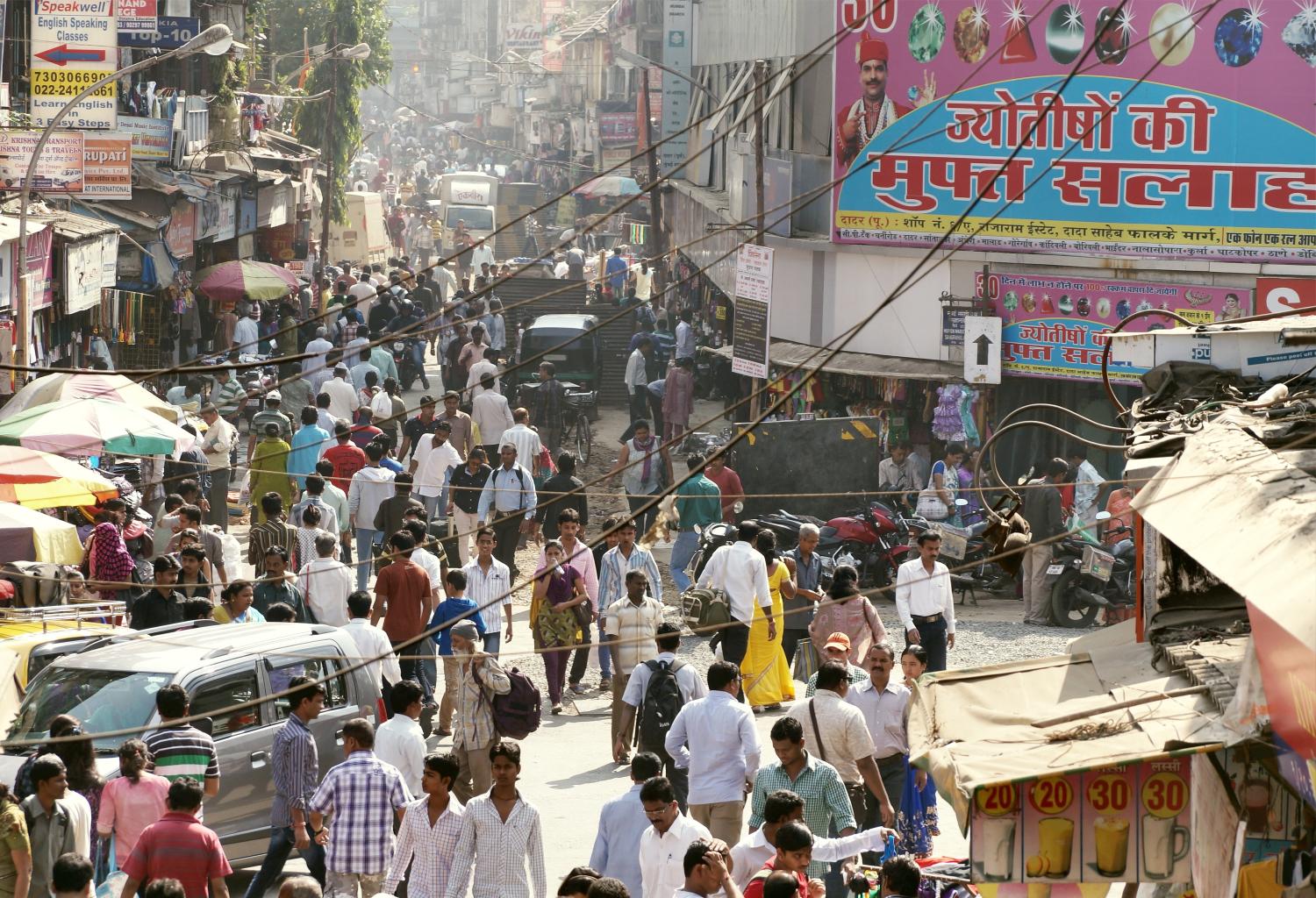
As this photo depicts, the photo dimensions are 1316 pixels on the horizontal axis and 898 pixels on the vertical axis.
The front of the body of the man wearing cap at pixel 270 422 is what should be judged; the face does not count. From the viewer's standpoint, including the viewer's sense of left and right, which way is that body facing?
facing away from the viewer

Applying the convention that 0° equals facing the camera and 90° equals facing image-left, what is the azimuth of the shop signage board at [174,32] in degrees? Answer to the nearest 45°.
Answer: approximately 0°

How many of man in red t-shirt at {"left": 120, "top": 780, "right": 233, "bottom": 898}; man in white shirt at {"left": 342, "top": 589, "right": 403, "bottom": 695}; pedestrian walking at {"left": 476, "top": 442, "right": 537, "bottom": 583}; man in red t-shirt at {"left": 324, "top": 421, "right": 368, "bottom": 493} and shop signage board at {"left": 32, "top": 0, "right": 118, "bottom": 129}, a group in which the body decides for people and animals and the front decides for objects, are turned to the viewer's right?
0

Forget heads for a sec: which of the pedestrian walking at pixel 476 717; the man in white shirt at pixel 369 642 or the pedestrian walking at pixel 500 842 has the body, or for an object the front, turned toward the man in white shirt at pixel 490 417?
the man in white shirt at pixel 369 642

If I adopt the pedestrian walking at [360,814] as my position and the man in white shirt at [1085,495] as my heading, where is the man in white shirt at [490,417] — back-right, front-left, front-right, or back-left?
front-left

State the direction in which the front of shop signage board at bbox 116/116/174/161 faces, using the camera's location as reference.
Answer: facing the viewer

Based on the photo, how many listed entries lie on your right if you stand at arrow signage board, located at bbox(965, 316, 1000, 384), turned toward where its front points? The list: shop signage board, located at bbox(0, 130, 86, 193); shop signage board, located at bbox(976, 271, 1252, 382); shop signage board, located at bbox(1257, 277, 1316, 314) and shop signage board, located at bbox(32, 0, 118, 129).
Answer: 2

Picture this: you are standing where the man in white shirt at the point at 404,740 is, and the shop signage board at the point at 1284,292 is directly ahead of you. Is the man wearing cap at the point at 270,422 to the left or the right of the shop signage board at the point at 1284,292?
left

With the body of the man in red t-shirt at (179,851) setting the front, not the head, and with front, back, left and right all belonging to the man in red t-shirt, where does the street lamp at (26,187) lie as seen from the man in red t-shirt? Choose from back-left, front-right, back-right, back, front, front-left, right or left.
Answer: front

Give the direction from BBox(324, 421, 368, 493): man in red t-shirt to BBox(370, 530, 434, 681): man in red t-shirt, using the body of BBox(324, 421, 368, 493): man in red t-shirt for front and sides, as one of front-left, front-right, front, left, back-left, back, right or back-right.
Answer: back

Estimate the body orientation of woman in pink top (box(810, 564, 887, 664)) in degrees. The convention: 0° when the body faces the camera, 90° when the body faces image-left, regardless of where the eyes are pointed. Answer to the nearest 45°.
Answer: approximately 180°

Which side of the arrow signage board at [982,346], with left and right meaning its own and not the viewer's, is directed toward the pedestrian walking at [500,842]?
front

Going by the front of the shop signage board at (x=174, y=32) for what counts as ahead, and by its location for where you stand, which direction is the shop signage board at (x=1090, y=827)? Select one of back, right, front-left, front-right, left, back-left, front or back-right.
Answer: front

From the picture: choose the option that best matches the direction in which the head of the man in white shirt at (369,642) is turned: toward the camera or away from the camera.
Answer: away from the camera

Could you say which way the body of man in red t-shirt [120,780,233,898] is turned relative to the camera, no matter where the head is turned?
away from the camera

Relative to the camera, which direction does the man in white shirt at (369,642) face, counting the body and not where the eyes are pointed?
away from the camera

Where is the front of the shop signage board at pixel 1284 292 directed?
toward the camera

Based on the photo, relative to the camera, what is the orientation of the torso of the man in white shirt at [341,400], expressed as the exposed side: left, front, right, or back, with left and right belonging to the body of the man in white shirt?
back

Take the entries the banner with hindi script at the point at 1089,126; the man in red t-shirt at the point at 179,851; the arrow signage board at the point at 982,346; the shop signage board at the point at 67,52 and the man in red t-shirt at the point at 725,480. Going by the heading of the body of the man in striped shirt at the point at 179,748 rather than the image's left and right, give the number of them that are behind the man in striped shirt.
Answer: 1

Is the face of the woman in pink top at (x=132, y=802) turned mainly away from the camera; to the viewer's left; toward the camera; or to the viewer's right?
away from the camera
